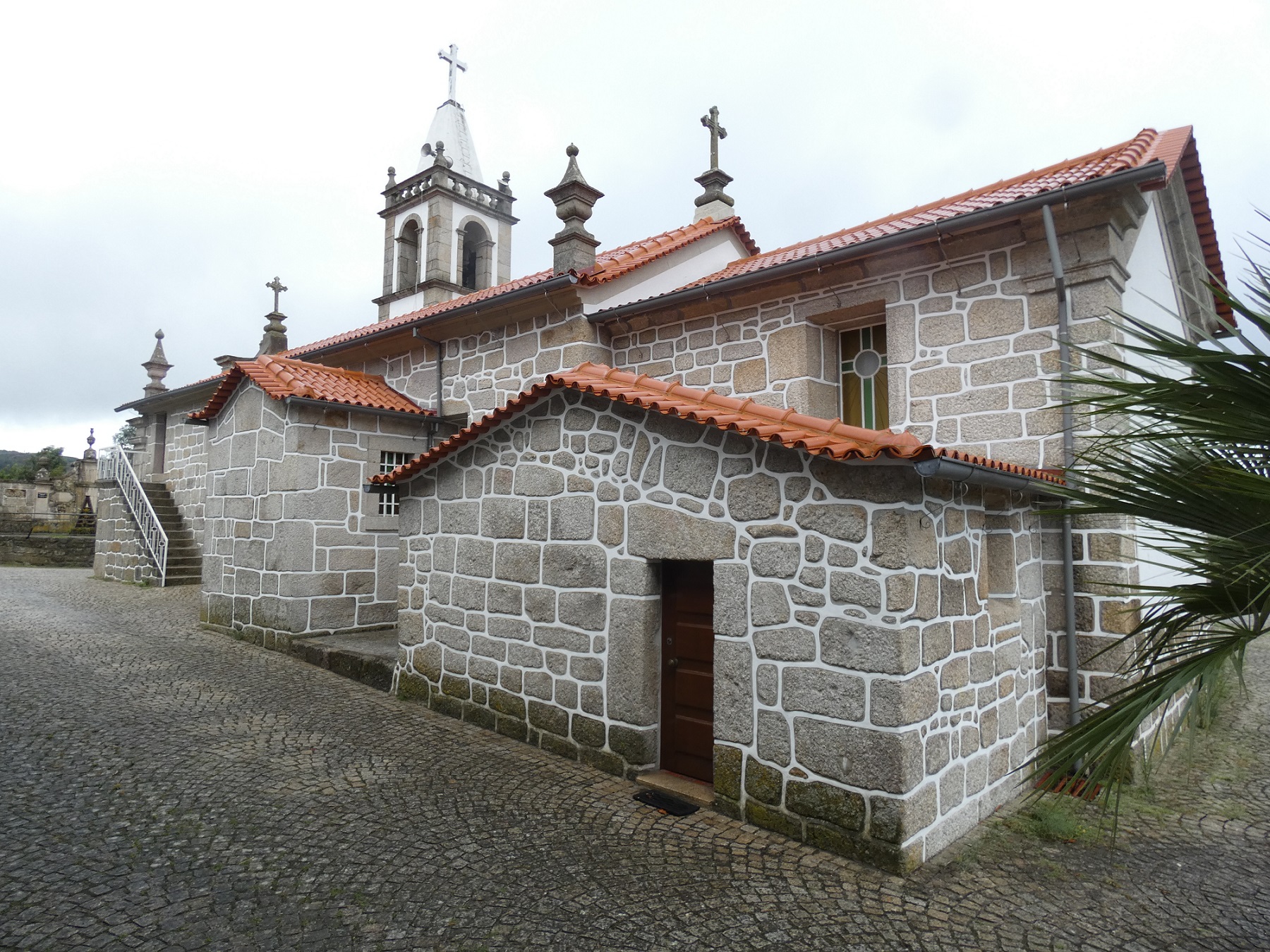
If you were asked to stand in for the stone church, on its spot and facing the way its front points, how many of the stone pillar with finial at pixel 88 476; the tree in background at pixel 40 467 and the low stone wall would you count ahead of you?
3

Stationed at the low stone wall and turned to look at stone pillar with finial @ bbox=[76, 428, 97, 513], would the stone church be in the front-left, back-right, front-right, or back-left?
back-right

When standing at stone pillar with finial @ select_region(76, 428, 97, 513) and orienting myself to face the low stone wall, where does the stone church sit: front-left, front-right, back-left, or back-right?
front-left

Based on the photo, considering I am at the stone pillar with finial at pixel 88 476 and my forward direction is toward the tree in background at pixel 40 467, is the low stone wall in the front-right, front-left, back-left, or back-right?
back-left

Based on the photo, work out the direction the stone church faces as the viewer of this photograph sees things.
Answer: facing away from the viewer and to the left of the viewer

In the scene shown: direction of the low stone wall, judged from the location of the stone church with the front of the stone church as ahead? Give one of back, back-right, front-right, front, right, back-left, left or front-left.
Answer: front

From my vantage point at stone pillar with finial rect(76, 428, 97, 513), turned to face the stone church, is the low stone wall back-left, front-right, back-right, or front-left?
front-right

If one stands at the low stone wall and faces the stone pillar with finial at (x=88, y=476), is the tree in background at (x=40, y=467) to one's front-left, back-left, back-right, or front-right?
front-left

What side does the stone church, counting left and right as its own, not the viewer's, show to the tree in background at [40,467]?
front
